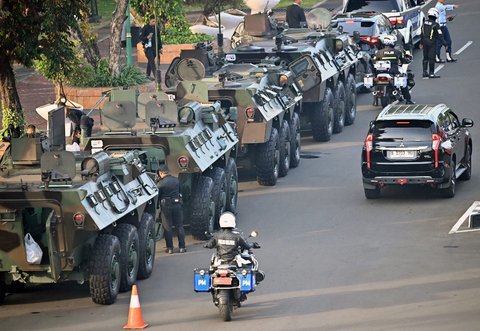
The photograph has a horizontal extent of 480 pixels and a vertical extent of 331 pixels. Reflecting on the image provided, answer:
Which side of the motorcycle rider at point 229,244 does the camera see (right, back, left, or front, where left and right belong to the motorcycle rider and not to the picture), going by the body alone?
back

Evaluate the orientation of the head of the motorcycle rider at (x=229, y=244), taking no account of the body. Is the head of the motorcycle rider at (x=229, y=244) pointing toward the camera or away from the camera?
away from the camera

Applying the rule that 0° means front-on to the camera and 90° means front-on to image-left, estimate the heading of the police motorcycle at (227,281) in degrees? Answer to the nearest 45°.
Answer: approximately 180°

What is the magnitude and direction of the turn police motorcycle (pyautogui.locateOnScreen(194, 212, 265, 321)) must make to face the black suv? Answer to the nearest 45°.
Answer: approximately 45° to its right
